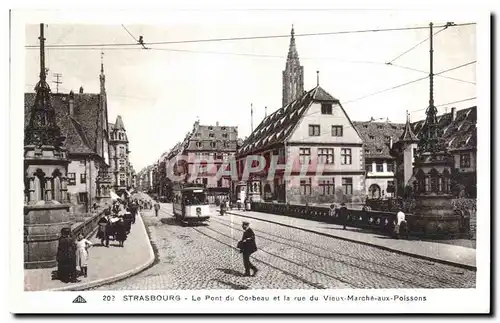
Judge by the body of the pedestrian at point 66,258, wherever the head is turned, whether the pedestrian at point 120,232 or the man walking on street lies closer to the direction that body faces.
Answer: the pedestrian

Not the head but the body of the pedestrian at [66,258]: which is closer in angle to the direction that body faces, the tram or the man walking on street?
the tram

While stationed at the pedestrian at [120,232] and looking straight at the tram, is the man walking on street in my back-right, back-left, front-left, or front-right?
back-right

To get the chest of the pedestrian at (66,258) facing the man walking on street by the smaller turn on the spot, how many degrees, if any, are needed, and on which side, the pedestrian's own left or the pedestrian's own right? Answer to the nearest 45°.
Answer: approximately 90° to the pedestrian's own right

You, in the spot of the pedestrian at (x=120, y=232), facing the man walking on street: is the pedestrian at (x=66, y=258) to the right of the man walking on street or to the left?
right

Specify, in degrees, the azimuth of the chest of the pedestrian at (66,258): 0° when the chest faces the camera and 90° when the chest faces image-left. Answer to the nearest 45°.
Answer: approximately 180°
